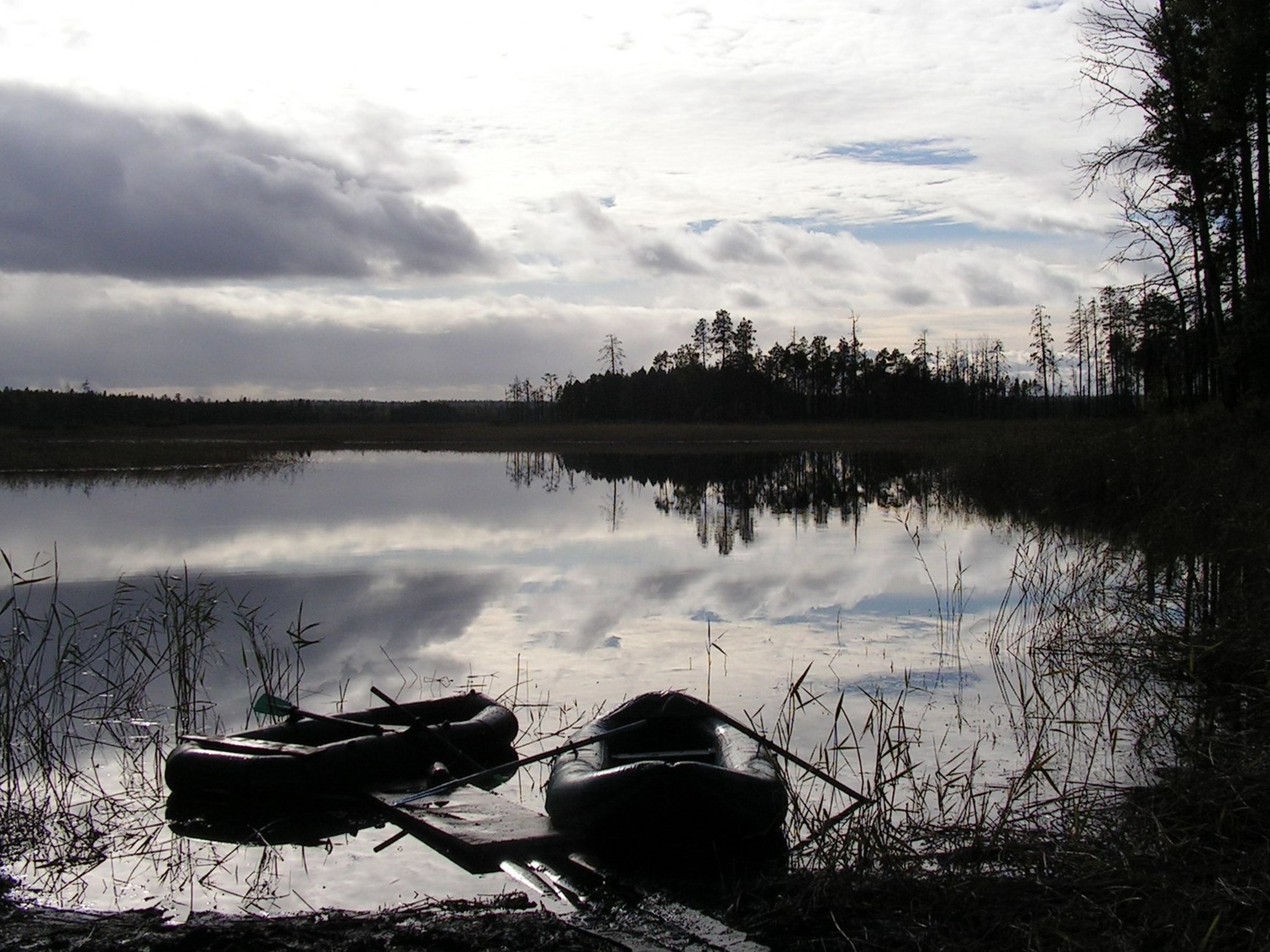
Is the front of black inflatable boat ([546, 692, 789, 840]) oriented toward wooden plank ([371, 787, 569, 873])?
no
